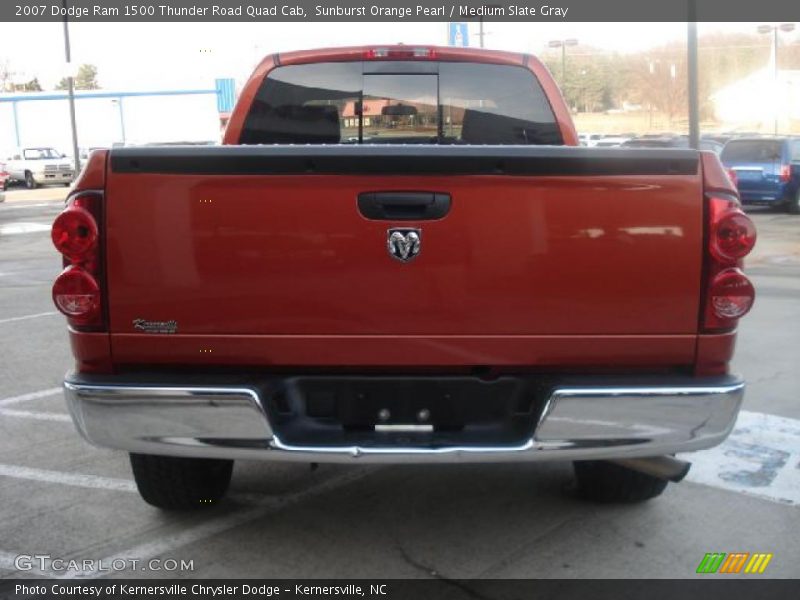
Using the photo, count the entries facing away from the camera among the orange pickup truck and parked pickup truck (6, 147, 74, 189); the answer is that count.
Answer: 1

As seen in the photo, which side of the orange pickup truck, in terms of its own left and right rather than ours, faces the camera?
back

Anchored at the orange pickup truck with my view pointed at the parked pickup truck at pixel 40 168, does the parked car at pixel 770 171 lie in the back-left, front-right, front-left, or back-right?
front-right

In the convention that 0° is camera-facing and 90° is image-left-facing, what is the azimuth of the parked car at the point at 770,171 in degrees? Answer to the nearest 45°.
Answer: approximately 225°

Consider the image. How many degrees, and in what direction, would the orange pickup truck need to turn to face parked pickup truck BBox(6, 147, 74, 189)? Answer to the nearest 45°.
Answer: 0° — it already faces it

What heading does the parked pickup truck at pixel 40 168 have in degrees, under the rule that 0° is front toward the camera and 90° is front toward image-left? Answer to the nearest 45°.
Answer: approximately 315°

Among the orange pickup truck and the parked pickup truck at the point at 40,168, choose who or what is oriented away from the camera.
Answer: the orange pickup truck
